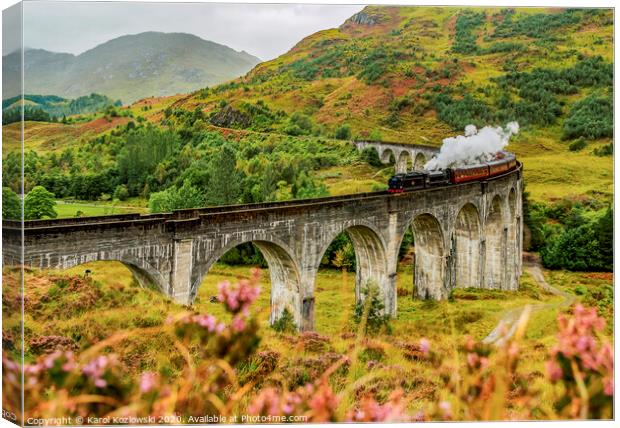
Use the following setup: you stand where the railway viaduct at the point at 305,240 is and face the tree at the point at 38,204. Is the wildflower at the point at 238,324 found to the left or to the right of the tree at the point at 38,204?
left

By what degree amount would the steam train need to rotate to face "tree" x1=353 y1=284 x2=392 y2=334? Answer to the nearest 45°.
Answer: approximately 45° to its left

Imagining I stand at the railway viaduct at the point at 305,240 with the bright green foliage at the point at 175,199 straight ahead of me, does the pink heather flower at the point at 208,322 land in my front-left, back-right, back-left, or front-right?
back-left

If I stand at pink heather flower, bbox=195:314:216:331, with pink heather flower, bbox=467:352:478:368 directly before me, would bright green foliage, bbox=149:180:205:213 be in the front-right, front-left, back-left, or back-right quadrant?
back-left

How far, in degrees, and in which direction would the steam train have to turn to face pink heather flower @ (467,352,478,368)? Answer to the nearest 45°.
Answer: approximately 45° to its left

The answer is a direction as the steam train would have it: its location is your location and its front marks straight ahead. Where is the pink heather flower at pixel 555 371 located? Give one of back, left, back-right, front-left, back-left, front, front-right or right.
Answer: front-left

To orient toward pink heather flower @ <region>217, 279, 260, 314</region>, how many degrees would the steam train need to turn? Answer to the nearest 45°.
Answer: approximately 45° to its left

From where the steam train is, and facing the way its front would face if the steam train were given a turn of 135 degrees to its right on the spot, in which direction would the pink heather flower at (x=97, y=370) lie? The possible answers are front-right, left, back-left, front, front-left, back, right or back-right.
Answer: back

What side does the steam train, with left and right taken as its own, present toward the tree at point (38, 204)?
front

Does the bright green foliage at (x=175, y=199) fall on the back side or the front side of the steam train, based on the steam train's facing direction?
on the front side

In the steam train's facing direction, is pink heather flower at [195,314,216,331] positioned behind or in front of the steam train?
in front

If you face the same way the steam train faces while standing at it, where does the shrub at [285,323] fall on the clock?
The shrub is roughly at 11 o'clock from the steam train.
